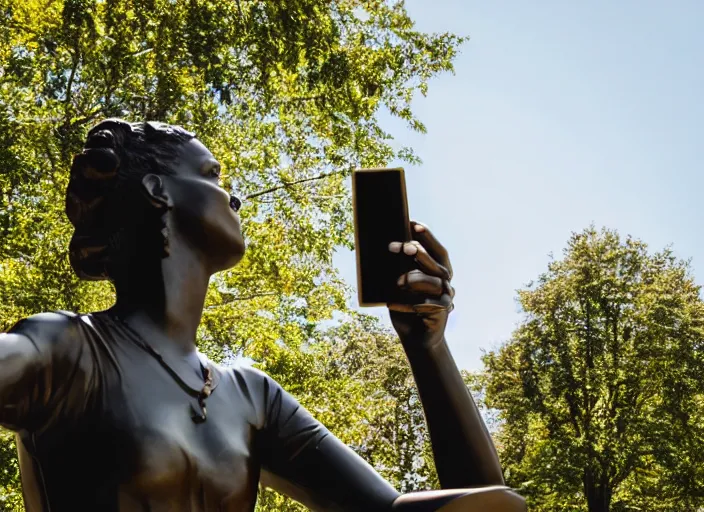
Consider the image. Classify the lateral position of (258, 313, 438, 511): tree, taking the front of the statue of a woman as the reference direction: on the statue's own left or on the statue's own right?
on the statue's own left

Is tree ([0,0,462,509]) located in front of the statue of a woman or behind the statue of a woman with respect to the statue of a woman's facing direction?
behind

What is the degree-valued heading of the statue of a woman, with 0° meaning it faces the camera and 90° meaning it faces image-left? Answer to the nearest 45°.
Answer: approximately 315°
